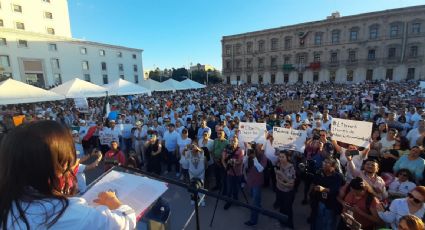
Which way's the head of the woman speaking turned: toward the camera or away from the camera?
away from the camera

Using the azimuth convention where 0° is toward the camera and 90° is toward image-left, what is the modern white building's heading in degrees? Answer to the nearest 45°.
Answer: approximately 315°

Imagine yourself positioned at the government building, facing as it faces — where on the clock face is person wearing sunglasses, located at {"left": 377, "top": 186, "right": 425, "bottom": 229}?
The person wearing sunglasses is roughly at 11 o'clock from the government building.

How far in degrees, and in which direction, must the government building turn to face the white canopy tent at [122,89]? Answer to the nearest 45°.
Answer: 0° — it already faces it

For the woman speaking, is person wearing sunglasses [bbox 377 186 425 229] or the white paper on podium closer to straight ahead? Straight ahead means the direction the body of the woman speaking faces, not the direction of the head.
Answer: the white paper on podium

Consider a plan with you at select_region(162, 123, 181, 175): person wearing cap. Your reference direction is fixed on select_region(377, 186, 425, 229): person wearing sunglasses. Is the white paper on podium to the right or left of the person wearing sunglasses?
right

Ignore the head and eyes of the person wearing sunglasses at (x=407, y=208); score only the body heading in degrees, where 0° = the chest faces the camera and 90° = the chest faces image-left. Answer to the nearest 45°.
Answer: approximately 45°

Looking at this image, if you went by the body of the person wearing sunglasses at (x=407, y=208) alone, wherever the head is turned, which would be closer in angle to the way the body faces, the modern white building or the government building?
the modern white building
